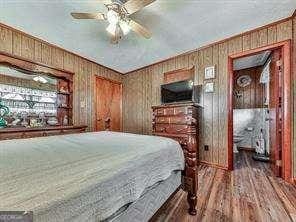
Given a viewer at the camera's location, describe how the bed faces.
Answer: facing away from the viewer and to the right of the viewer

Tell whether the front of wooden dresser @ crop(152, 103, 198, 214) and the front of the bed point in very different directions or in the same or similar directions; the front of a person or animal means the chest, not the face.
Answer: very different directions

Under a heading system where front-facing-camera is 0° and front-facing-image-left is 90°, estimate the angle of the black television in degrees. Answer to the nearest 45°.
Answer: approximately 45°

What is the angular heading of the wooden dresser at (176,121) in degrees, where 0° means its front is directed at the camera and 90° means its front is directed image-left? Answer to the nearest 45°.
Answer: approximately 45°

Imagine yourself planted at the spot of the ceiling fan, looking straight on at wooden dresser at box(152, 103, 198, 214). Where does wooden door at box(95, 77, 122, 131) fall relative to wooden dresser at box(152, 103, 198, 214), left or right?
left

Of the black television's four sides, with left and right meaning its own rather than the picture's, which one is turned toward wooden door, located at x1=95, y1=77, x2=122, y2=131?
right

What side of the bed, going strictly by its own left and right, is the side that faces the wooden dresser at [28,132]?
left
